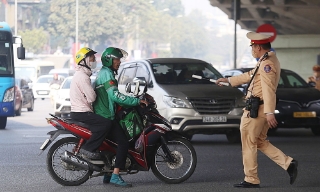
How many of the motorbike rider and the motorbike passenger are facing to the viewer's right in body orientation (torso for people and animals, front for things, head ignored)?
2

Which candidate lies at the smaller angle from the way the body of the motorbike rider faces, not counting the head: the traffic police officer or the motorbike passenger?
the traffic police officer

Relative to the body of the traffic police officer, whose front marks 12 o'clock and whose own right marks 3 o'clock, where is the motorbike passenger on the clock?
The motorbike passenger is roughly at 12 o'clock from the traffic police officer.

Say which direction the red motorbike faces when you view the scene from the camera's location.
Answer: facing to the right of the viewer

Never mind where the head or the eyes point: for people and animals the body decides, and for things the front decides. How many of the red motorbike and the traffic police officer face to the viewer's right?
1

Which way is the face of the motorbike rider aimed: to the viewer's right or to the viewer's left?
to the viewer's right

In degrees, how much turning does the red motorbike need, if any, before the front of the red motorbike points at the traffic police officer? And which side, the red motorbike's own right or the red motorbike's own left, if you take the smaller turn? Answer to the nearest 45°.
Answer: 0° — it already faces them

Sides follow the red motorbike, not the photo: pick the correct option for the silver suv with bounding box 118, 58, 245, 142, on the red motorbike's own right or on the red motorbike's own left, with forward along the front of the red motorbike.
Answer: on the red motorbike's own left

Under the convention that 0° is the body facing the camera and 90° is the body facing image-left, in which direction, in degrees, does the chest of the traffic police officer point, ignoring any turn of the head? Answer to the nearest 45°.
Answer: approximately 90°

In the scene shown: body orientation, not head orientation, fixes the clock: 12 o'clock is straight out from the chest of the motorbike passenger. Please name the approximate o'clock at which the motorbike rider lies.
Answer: The motorbike rider is roughly at 12 o'clock from the motorbike passenger.

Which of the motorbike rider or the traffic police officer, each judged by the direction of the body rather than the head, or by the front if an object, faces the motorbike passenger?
the traffic police officer

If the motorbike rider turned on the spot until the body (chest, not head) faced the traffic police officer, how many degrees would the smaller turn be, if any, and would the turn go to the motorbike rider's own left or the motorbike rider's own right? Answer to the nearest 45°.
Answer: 0° — they already face them

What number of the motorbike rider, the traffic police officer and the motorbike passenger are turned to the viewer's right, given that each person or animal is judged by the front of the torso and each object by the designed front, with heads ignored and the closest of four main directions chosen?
2

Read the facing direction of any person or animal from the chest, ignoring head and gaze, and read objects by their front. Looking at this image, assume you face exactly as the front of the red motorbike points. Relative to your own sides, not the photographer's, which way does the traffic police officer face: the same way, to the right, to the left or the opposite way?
the opposite way

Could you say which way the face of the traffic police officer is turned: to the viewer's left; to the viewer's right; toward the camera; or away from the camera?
to the viewer's left

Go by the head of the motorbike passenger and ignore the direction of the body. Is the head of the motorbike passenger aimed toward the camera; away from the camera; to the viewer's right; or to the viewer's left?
to the viewer's right

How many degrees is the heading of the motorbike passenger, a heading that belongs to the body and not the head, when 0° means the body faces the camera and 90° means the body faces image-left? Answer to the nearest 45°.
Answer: approximately 270°

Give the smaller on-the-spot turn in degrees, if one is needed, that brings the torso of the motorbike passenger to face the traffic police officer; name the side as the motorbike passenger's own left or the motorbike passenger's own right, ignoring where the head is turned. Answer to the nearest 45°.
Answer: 0° — they already face them
